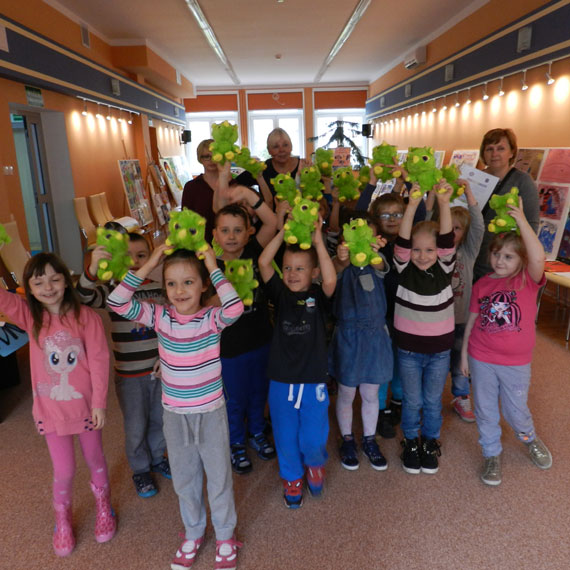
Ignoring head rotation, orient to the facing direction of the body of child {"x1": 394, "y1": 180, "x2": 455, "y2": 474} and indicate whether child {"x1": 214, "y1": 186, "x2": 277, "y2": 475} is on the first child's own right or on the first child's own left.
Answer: on the first child's own right

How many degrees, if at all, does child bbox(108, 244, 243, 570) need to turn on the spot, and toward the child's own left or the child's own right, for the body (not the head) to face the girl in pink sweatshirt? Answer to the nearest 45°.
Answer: approximately 135° to the child's own right

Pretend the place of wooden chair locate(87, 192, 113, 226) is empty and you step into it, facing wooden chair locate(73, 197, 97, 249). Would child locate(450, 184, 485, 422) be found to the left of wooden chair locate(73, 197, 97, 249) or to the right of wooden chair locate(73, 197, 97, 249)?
left

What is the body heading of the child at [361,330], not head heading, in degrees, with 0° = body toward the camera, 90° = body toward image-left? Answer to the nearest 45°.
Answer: approximately 0°

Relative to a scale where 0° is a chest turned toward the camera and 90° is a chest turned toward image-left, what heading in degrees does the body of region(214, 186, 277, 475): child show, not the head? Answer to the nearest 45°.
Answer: approximately 0°

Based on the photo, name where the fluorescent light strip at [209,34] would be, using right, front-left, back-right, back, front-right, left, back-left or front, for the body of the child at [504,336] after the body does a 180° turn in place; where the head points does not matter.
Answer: front-left

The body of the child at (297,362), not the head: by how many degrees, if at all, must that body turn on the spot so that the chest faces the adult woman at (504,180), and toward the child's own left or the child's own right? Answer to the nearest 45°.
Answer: approximately 135° to the child's own left
